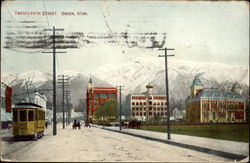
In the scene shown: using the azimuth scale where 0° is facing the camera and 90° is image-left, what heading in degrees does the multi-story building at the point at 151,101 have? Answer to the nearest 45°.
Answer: approximately 0°
